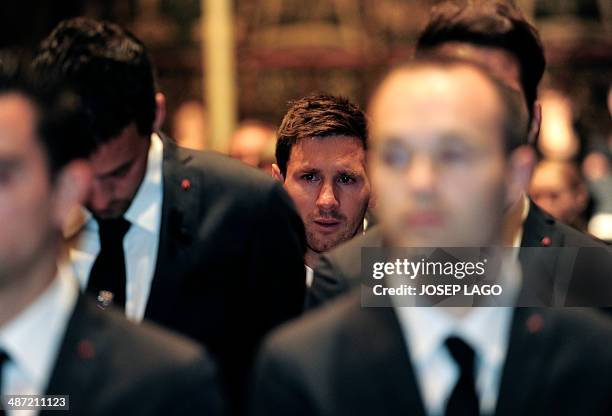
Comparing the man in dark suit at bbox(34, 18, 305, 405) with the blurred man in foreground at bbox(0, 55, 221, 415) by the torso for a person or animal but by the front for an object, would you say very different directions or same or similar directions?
same or similar directions

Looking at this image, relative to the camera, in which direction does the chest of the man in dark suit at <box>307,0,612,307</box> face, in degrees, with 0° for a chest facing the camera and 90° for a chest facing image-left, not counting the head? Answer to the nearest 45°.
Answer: approximately 45°

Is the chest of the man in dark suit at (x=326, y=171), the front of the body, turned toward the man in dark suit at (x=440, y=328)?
yes

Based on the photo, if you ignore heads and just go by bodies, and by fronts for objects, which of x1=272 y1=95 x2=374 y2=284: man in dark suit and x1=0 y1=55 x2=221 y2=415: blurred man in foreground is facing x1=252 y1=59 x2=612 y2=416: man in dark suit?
x1=272 y1=95 x2=374 y2=284: man in dark suit

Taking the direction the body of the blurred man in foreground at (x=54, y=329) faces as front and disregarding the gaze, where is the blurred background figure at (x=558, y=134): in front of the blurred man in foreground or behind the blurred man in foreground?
behind

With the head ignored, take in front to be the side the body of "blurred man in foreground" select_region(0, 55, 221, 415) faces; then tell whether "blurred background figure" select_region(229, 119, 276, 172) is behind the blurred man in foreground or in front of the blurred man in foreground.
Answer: behind

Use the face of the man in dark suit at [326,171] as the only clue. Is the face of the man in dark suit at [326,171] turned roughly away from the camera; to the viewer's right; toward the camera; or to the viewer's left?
toward the camera

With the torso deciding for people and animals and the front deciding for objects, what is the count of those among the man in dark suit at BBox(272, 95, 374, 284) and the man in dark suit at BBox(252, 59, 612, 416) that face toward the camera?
2

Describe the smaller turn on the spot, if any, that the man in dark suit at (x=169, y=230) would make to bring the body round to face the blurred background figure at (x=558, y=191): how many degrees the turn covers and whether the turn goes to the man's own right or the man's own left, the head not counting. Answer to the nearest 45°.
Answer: approximately 180°

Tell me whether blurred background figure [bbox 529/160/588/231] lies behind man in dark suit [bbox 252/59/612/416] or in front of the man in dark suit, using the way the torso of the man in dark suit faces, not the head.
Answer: behind

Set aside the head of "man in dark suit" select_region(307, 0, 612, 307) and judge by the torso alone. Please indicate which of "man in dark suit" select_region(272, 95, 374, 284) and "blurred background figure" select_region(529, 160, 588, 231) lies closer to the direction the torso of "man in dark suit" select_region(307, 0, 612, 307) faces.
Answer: the man in dark suit

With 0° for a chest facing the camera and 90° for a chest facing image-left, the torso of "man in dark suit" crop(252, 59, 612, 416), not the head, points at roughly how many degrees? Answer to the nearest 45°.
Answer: approximately 0°

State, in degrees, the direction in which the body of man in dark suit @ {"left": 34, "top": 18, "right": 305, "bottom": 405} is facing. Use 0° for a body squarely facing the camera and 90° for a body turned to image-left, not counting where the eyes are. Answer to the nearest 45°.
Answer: approximately 45°

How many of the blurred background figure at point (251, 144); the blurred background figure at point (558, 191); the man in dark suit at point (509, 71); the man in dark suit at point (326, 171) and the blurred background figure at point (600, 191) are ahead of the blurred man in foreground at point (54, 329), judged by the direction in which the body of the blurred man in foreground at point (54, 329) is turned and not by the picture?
0

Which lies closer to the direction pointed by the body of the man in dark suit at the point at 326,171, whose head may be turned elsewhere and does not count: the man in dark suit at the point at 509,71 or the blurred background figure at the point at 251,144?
the man in dark suit

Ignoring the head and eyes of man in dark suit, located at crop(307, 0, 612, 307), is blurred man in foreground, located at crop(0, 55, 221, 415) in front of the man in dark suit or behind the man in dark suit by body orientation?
in front

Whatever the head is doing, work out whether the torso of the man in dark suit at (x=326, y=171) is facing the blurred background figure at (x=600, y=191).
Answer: no

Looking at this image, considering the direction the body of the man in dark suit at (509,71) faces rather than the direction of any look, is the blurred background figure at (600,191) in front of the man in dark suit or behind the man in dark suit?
behind

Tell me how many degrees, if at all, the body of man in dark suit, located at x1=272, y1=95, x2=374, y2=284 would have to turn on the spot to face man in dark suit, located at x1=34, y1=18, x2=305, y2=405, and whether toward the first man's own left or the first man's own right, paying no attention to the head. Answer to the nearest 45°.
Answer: approximately 45° to the first man's own right

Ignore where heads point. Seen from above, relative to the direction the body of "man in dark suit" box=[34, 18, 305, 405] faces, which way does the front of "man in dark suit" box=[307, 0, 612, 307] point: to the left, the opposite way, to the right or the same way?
the same way

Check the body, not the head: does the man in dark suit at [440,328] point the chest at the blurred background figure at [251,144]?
no
